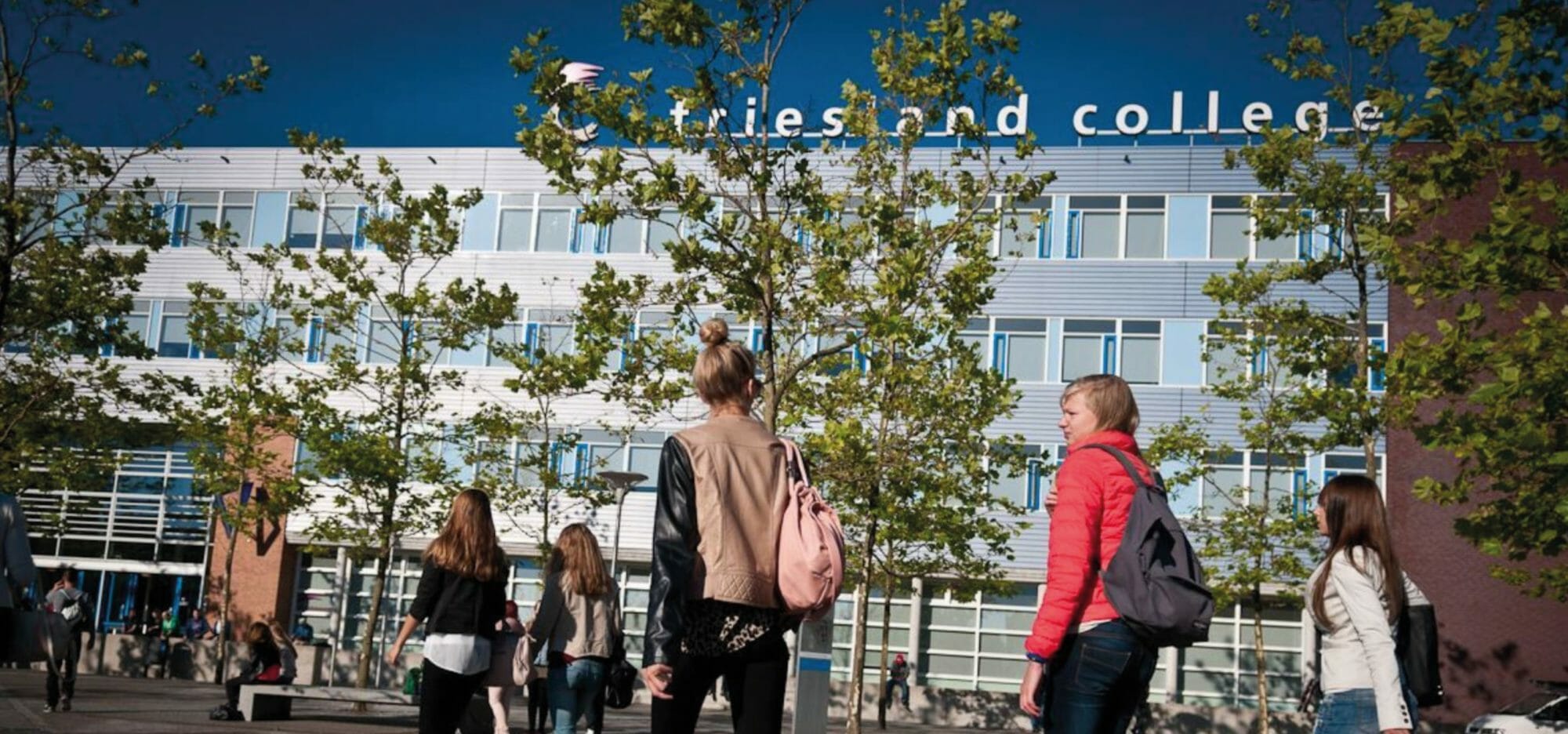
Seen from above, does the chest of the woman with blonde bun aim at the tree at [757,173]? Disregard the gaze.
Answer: yes

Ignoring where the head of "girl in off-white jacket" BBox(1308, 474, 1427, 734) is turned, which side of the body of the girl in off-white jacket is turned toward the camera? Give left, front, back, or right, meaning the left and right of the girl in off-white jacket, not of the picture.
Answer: left

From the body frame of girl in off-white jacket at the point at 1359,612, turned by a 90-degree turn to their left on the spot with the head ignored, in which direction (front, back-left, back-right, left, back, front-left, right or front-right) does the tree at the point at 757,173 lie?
back-right

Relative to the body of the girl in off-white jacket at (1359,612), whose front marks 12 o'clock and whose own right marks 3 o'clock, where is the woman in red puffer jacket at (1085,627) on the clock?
The woman in red puffer jacket is roughly at 10 o'clock from the girl in off-white jacket.

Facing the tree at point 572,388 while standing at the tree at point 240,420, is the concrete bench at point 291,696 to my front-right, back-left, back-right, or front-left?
front-right

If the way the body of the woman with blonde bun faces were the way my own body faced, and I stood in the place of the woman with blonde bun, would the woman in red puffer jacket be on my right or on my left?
on my right

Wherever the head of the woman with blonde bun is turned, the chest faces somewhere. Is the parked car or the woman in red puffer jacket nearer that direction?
the parked car

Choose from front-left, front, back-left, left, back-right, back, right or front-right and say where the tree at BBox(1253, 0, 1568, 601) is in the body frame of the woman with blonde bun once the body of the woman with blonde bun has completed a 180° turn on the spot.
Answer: back-left

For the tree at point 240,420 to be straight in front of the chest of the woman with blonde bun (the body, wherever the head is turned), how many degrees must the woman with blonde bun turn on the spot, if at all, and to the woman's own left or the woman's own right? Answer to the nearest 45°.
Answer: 0° — they already face it

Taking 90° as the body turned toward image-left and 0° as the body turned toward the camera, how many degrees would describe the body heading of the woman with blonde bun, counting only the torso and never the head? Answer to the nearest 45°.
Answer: approximately 180°

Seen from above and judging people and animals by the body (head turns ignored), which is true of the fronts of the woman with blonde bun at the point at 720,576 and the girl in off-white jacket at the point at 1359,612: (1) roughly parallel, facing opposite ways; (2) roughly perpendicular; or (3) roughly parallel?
roughly perpendicular

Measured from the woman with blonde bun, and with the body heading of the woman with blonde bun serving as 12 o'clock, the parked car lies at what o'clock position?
The parked car is roughly at 1 o'clock from the woman with blonde bun.

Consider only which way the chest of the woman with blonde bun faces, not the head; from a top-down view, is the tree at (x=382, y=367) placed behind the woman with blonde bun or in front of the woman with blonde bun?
in front
